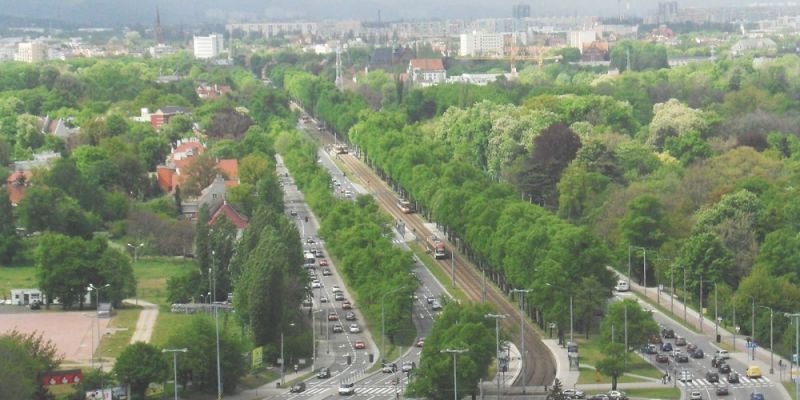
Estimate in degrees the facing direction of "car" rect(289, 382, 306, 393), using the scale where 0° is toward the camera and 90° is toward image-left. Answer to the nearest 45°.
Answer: approximately 45°

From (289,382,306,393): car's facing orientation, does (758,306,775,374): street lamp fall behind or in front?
behind

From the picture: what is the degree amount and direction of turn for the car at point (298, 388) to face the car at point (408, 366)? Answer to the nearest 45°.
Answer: approximately 180°

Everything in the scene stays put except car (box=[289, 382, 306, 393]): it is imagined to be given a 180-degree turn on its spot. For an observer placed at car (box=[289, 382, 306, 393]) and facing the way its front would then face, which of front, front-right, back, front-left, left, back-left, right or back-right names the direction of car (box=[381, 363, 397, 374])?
front

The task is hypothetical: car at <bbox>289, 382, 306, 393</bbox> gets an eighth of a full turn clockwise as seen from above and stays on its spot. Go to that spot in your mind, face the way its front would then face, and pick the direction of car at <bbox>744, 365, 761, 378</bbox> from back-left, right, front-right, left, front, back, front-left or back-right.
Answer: back
